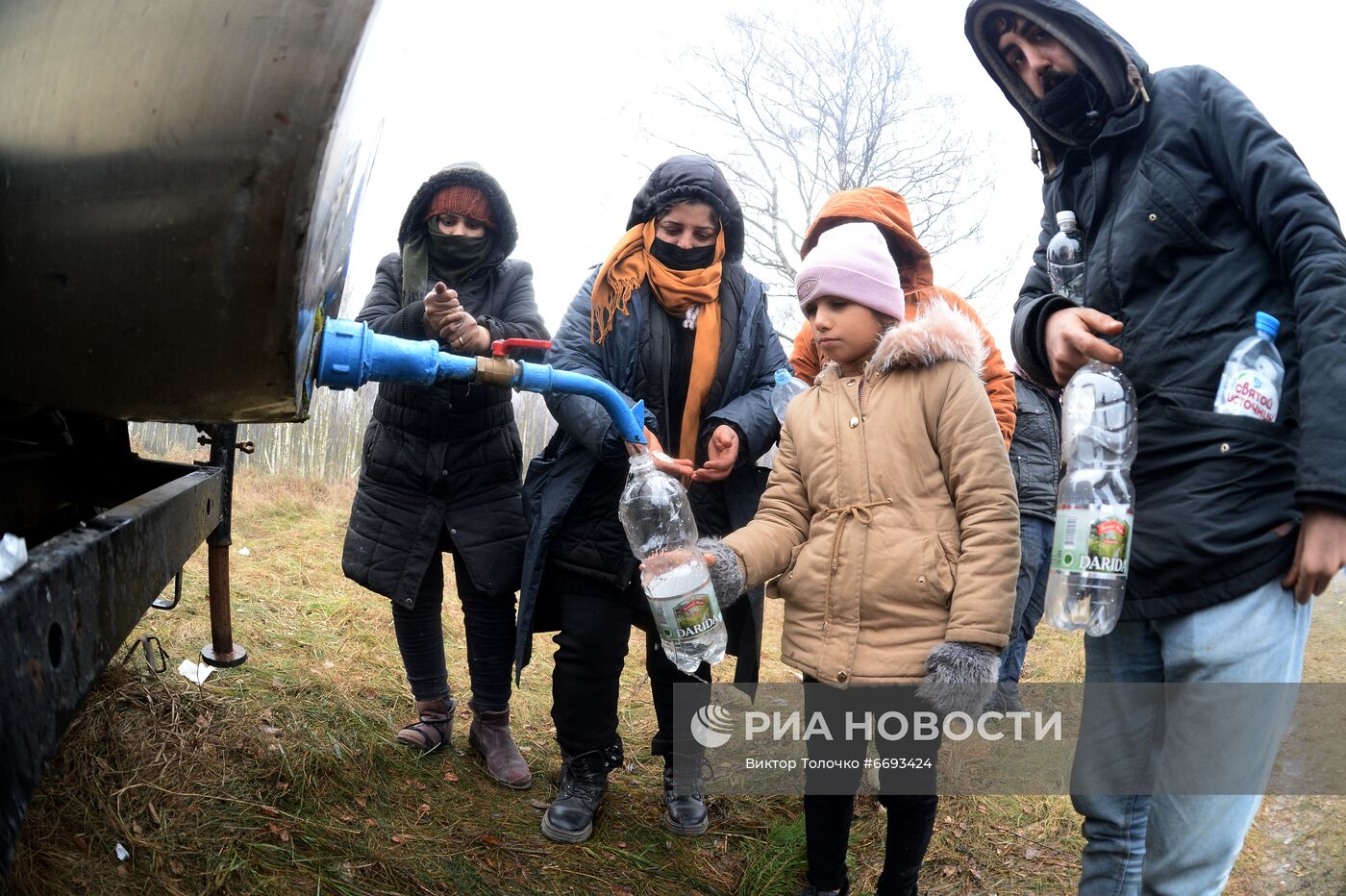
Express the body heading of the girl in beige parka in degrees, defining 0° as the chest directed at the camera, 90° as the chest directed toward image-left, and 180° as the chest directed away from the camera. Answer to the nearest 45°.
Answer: approximately 45°

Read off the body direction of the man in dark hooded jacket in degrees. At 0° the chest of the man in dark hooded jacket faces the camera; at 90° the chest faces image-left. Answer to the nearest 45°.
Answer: approximately 45°

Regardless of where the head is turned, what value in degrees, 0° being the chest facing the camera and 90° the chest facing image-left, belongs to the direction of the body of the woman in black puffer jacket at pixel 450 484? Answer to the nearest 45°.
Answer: approximately 0°

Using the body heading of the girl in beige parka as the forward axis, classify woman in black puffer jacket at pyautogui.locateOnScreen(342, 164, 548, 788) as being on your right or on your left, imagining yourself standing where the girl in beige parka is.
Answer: on your right
